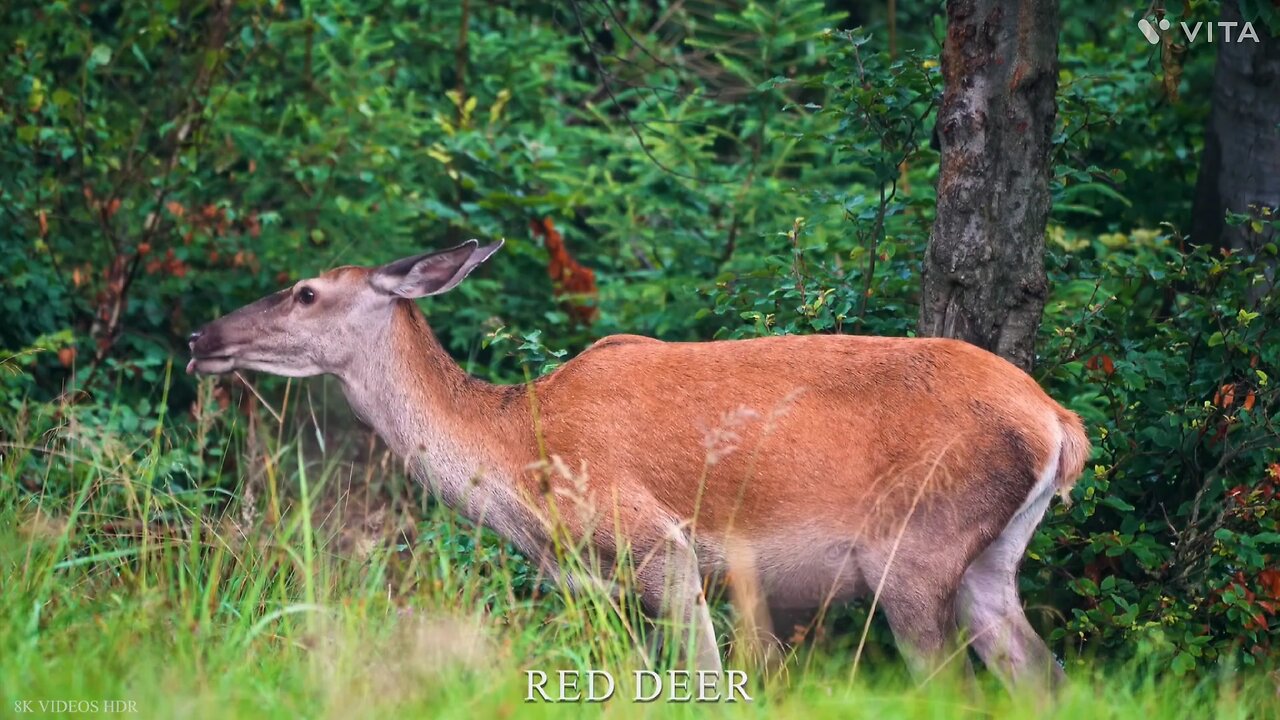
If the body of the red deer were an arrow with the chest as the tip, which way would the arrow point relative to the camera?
to the viewer's left

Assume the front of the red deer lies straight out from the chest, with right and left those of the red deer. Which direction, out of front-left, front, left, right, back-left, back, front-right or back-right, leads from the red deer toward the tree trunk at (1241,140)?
back-right
